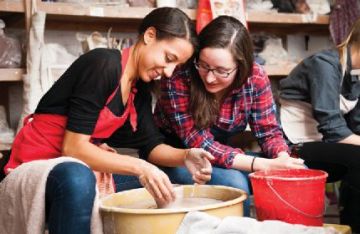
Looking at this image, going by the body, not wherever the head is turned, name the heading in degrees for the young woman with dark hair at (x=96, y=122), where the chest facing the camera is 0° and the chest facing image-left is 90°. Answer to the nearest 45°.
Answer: approximately 315°

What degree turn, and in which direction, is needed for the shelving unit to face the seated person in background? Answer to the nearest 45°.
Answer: approximately 45° to its left

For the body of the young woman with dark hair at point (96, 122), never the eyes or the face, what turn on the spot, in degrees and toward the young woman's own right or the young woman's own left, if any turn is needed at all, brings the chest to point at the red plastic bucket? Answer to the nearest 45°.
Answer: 0° — they already face it

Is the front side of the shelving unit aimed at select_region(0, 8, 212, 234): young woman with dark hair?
yes

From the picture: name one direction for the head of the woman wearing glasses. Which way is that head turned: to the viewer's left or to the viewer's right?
to the viewer's left

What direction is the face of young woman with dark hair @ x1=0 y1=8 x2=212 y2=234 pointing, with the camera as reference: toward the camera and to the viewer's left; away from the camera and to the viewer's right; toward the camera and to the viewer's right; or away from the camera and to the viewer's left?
toward the camera and to the viewer's right

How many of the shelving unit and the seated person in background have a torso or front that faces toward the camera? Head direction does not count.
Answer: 1
